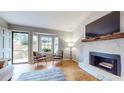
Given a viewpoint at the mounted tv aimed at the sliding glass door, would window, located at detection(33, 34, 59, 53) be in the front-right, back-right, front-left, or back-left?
front-right

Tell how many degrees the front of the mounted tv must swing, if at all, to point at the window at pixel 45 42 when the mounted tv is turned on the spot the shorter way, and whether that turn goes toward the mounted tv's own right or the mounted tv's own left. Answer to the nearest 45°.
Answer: approximately 90° to the mounted tv's own right

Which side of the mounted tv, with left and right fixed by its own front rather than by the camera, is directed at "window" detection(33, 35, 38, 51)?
right

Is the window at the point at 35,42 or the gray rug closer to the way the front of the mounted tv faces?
the gray rug

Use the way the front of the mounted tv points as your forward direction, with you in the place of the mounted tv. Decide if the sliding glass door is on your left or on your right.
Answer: on your right

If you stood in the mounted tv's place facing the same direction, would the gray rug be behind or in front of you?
in front

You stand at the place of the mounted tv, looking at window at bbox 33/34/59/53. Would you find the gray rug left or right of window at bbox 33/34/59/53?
left

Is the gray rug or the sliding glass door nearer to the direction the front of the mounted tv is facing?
the gray rug
